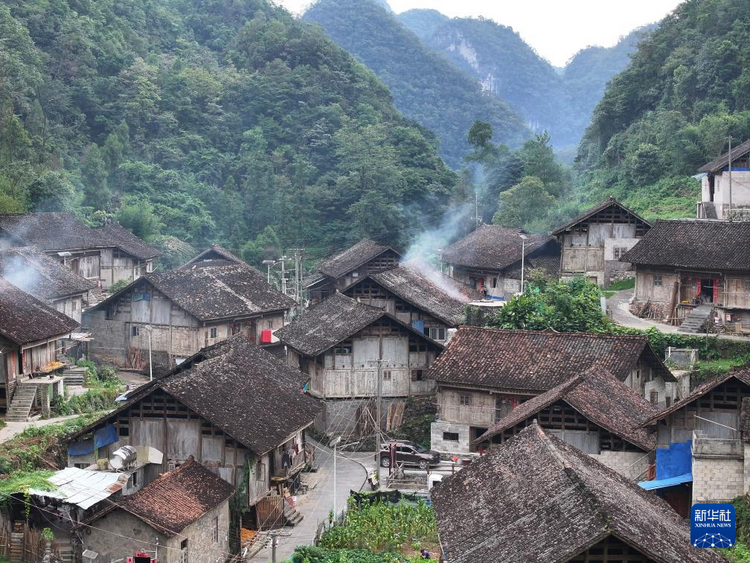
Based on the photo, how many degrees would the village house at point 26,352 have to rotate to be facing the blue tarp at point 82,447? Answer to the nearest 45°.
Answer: approximately 45° to its right

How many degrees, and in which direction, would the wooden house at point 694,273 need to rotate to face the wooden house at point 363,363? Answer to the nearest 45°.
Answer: approximately 45° to its right

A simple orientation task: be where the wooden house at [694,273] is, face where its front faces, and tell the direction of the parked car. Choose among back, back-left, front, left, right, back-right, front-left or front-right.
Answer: front-right
